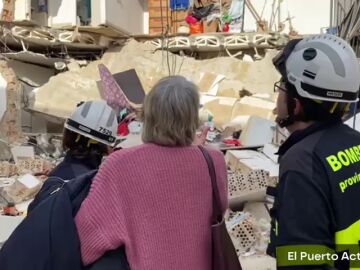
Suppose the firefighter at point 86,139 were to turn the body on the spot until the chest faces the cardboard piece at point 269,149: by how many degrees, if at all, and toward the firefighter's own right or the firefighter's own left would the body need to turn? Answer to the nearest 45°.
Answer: approximately 45° to the firefighter's own right

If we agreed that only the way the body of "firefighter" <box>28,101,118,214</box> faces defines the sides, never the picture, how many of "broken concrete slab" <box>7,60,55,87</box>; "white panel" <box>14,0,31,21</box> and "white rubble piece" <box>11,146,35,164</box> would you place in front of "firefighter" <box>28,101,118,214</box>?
3

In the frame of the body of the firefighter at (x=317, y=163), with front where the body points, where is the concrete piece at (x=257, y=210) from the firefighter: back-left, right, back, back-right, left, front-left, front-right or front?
front-right

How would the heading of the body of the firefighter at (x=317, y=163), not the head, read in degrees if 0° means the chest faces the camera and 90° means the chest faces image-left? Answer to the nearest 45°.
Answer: approximately 135°

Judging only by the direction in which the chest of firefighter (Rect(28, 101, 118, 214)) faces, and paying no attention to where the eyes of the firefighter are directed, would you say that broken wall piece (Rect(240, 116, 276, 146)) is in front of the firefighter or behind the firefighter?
in front

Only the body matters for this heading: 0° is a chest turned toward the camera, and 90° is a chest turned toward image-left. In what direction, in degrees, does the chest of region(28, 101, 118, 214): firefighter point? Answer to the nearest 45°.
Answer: approximately 180°

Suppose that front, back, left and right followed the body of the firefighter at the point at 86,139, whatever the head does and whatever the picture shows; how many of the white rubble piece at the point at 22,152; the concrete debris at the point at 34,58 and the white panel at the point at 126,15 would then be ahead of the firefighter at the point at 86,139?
3

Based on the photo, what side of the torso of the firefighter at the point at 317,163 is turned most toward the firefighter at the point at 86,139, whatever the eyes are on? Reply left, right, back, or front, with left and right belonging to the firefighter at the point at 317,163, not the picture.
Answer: front

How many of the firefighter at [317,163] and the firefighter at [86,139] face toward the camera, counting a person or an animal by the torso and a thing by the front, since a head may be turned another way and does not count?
0

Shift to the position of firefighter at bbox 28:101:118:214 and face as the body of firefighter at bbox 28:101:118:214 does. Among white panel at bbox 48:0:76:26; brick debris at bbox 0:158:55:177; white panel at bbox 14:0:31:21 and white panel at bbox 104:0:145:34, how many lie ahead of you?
4

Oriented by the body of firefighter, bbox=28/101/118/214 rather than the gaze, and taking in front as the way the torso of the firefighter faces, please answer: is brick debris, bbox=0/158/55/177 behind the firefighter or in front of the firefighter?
in front

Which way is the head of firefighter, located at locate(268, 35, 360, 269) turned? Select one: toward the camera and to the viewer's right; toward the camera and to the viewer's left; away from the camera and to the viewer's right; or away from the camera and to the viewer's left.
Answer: away from the camera and to the viewer's left
